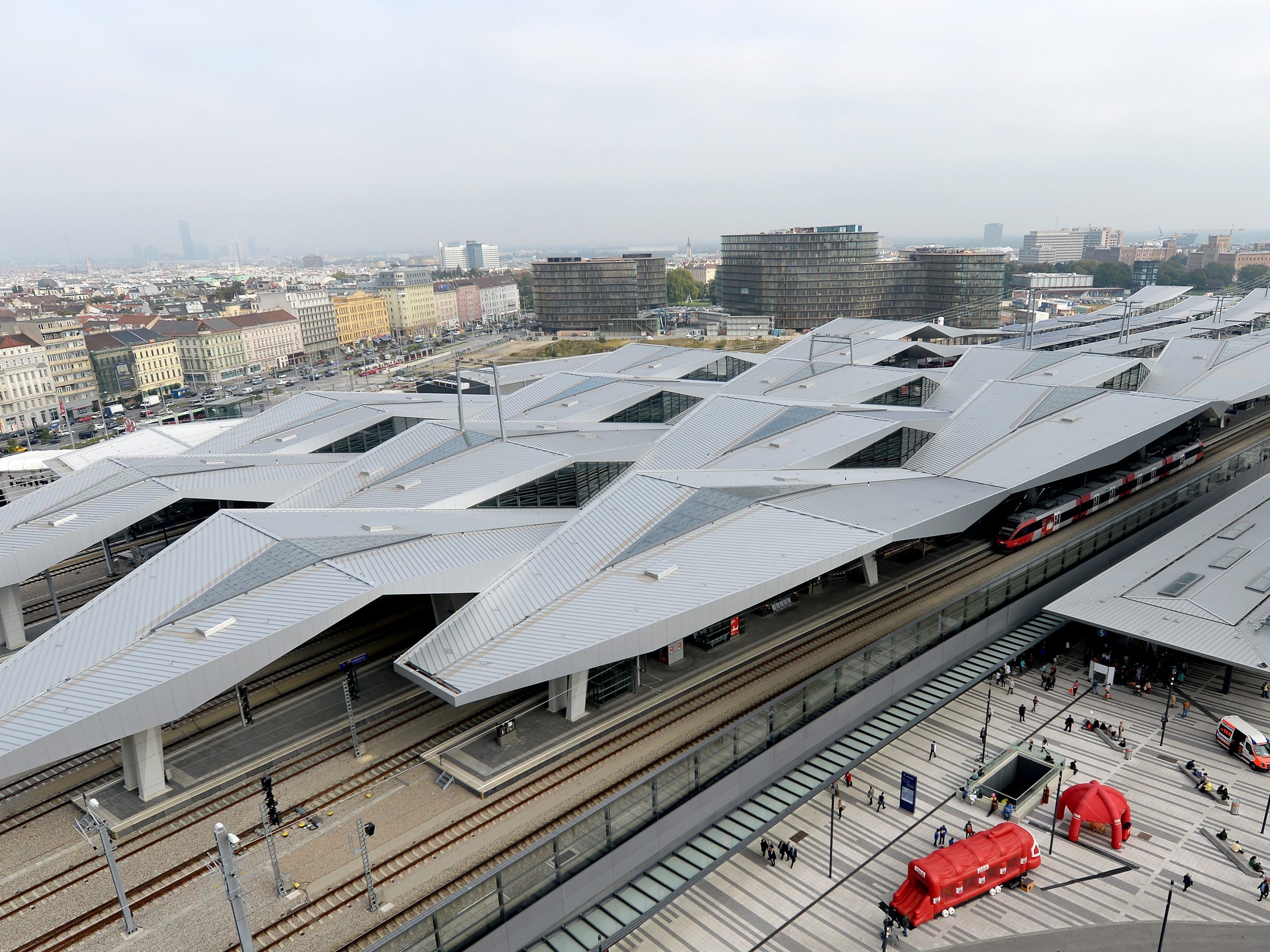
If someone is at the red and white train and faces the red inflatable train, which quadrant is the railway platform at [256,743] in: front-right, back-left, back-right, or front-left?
front-right

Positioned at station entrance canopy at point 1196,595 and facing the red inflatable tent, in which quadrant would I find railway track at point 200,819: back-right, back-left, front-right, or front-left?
front-right

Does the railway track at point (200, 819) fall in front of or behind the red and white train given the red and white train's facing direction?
in front

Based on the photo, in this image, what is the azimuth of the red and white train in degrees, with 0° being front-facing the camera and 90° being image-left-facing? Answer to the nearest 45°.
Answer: approximately 45°

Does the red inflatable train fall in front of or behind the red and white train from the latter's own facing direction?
in front

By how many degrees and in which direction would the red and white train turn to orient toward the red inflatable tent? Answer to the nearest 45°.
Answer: approximately 45° to its left

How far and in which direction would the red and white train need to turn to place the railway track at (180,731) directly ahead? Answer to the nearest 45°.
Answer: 0° — it already faces it

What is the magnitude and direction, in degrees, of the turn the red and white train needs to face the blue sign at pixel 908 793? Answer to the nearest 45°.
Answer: approximately 45° to its left

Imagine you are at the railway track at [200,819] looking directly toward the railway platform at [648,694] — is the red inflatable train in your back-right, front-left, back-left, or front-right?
front-right

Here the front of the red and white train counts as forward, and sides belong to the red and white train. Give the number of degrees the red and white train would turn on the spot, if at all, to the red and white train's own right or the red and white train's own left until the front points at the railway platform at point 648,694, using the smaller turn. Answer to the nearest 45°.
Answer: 0° — it already faces it

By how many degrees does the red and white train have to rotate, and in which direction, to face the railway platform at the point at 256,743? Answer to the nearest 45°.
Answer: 0° — it already faces it

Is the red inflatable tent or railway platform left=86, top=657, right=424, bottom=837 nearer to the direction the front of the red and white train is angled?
the railway platform
